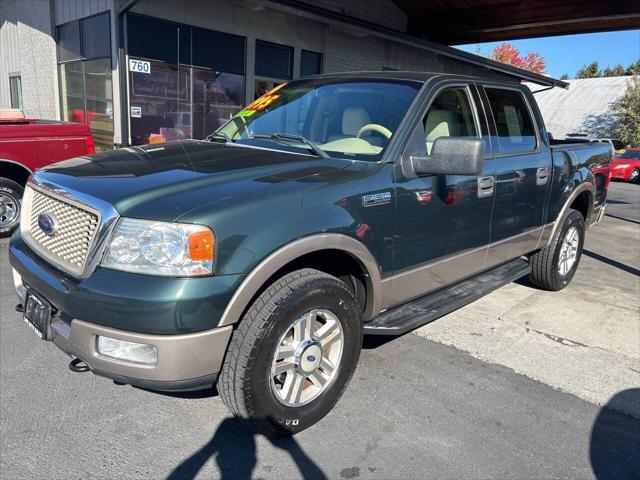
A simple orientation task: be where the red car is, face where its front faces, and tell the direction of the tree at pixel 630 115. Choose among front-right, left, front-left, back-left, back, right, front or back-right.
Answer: back-right

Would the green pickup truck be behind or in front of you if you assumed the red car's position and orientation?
in front

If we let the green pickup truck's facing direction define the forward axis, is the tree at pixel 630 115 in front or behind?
behind

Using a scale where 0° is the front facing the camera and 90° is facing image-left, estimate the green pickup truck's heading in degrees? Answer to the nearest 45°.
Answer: approximately 45°

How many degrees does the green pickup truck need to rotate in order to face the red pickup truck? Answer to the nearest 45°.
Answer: approximately 90° to its right

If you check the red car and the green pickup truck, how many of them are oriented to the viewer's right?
0

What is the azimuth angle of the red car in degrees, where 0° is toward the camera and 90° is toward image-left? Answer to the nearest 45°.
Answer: approximately 45°

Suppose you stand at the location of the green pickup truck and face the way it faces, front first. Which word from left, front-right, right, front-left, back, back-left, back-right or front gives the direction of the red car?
back
